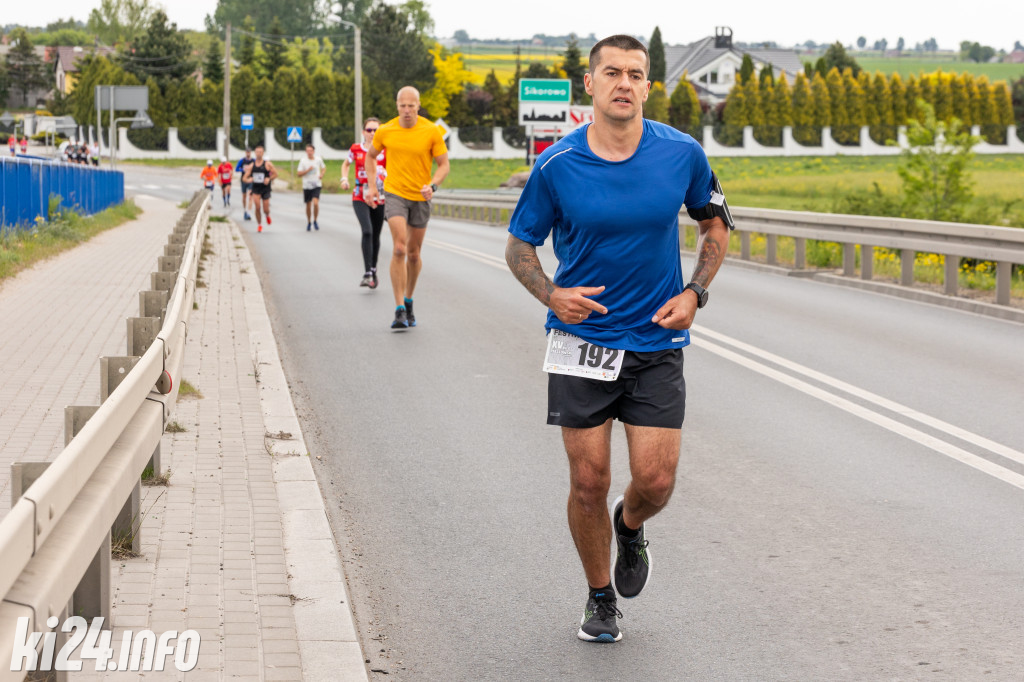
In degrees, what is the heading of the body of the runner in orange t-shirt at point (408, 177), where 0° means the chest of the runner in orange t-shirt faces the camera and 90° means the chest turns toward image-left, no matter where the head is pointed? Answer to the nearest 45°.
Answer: approximately 0°

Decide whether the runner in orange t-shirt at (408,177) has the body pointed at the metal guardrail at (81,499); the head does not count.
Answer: yes

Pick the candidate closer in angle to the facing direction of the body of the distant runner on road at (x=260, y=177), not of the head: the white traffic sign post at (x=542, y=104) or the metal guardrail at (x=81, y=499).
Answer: the metal guardrail

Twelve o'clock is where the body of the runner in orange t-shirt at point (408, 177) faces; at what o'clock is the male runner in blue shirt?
The male runner in blue shirt is roughly at 12 o'clock from the runner in orange t-shirt.

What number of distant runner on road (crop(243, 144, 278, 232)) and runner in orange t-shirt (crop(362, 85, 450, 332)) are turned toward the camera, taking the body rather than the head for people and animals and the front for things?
2
